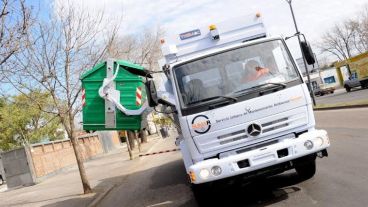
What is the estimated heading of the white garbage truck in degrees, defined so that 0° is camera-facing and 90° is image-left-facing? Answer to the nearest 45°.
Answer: approximately 0°

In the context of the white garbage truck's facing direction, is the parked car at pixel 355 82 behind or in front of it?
behind

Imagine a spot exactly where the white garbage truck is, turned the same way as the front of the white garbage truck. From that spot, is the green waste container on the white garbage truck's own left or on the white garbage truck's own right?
on the white garbage truck's own right
